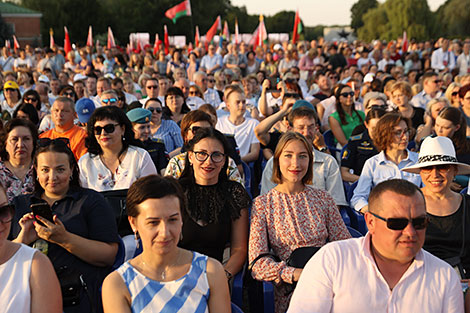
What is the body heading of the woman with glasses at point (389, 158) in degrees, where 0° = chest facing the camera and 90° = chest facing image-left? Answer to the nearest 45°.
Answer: approximately 315°

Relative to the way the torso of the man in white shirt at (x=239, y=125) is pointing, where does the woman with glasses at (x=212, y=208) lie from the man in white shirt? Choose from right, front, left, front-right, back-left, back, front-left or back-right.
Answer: front-right

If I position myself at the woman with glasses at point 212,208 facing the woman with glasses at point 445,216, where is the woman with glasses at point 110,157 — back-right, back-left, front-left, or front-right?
back-left

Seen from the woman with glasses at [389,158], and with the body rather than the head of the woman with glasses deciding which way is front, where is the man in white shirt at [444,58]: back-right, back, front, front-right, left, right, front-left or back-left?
back-left

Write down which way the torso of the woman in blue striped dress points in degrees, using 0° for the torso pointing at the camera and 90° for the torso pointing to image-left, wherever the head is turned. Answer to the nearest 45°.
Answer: approximately 0°

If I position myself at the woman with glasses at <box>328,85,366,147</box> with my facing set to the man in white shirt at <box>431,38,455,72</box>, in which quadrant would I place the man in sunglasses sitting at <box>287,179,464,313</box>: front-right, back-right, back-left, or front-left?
back-right

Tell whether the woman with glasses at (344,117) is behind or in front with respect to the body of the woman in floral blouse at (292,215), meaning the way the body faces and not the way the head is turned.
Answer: behind

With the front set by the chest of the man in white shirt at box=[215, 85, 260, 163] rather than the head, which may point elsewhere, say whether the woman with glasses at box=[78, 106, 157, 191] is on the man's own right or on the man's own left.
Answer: on the man's own right

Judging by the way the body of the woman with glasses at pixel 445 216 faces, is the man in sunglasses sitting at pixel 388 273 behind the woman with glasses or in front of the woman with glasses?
in front

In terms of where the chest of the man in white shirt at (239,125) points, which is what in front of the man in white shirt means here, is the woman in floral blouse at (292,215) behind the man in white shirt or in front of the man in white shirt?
in front

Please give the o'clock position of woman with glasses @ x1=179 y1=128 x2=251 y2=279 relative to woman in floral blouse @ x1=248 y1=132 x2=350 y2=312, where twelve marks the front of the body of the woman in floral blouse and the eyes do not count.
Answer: The woman with glasses is roughly at 3 o'clock from the woman in floral blouse.

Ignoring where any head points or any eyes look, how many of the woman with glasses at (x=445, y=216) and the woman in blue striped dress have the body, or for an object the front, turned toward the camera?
2

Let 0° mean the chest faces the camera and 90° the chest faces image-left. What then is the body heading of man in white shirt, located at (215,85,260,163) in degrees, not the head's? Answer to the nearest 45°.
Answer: approximately 315°
